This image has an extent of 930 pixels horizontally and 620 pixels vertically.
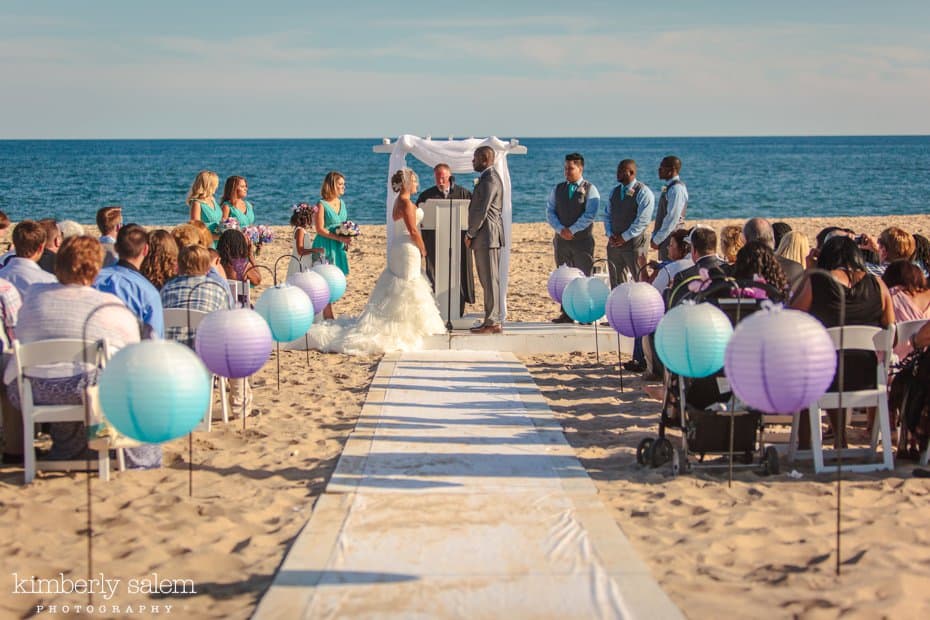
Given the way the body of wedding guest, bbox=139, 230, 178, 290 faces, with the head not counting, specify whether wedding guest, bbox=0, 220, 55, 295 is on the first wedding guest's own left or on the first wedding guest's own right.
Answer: on the first wedding guest's own left

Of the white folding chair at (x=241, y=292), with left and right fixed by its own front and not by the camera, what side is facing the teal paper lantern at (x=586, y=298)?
right

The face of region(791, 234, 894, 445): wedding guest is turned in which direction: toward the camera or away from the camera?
away from the camera

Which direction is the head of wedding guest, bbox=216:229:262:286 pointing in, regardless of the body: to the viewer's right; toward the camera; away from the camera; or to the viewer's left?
away from the camera

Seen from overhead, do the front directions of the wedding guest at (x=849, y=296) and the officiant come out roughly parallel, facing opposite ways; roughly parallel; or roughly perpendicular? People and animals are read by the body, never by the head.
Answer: roughly parallel, facing opposite ways

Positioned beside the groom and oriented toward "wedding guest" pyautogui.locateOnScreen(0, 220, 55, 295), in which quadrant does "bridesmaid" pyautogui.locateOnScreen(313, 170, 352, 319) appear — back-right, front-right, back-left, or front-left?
front-right

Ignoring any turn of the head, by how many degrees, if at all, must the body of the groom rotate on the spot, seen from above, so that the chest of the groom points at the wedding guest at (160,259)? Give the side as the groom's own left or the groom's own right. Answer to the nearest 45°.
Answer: approximately 45° to the groom's own left

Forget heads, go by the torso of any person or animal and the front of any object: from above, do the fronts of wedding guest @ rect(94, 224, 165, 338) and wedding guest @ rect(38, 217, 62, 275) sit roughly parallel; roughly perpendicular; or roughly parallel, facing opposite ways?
roughly parallel

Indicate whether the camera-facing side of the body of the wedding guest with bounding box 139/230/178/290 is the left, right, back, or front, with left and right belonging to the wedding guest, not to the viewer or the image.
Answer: back

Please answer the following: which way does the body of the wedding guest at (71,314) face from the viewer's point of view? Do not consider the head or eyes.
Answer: away from the camera

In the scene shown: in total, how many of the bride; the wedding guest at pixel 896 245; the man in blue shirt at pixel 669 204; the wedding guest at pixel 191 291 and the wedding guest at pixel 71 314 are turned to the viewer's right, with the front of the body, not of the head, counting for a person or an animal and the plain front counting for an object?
1

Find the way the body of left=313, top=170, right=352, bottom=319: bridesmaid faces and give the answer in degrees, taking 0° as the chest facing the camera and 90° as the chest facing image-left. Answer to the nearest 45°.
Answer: approximately 315°

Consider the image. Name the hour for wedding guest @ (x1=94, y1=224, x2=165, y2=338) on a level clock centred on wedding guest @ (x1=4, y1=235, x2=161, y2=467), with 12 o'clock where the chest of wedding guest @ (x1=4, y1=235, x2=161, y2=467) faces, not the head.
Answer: wedding guest @ (x1=94, y1=224, x2=165, y2=338) is roughly at 1 o'clock from wedding guest @ (x1=4, y1=235, x2=161, y2=467).

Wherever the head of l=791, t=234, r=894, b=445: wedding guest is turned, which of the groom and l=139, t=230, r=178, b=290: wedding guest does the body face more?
the groom
